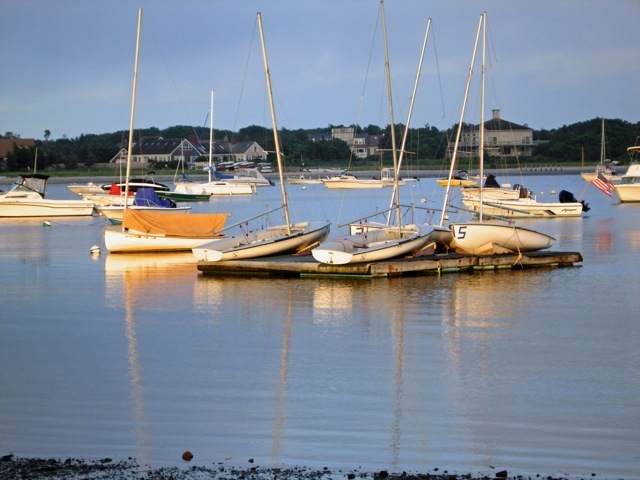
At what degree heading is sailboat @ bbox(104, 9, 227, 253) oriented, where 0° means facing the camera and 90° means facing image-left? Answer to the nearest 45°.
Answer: approximately 90°

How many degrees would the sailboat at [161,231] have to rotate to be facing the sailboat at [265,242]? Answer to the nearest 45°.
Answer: approximately 135° to its left
